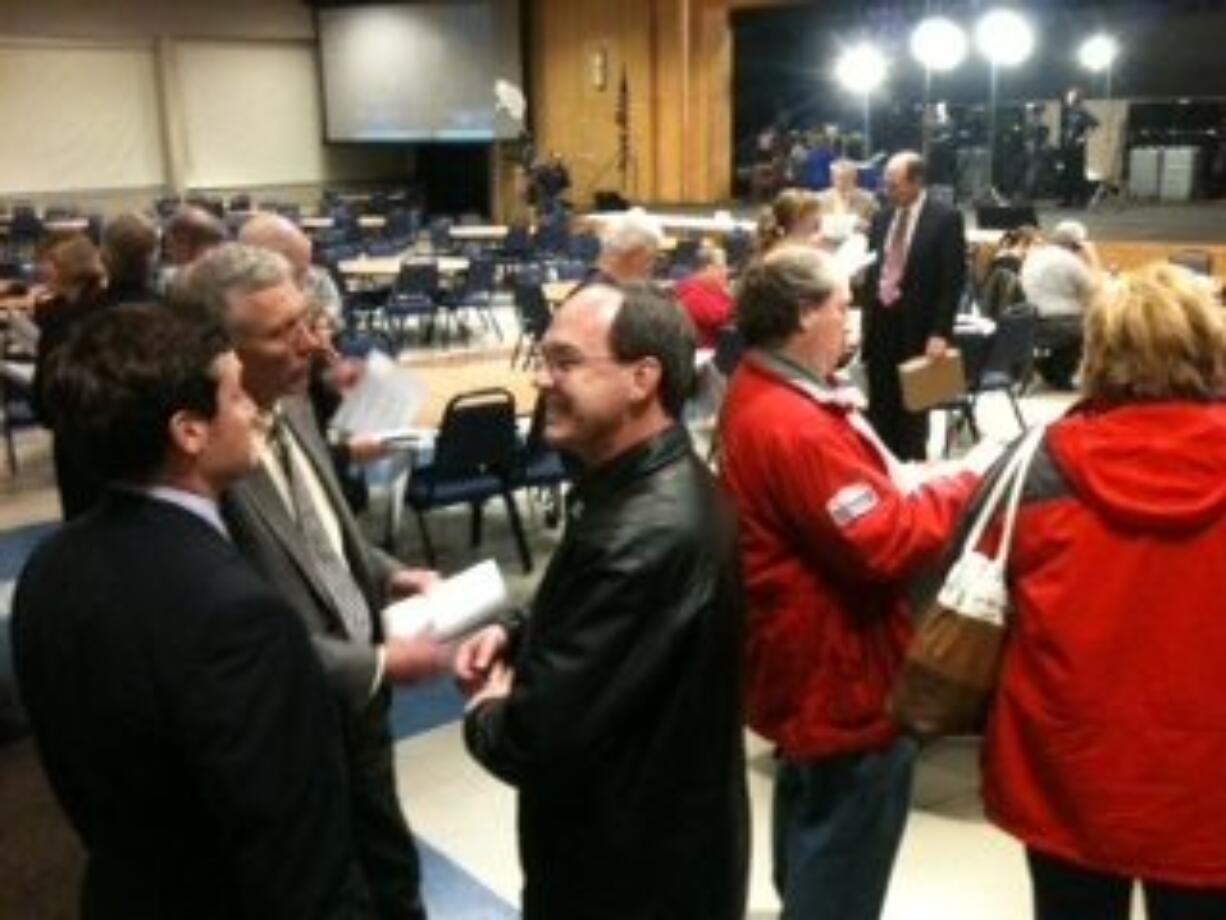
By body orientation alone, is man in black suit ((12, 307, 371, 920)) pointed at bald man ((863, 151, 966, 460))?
yes

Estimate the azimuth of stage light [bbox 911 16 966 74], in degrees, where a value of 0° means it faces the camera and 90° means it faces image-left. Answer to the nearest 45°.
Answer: approximately 0°

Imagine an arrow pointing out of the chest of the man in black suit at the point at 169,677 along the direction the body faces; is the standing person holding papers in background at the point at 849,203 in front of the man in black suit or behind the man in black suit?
in front

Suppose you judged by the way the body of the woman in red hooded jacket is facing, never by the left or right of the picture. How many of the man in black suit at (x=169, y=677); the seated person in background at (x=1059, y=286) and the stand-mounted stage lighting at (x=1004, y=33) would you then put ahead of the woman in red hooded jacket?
2

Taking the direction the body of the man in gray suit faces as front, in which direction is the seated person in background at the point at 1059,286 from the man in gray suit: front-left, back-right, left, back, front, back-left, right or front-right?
left

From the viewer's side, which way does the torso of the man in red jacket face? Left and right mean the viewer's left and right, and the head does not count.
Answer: facing to the right of the viewer

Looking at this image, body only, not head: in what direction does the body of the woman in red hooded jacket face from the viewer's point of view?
away from the camera

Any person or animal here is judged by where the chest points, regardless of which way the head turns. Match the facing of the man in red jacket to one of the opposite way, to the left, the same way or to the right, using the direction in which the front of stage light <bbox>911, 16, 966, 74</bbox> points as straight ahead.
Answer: to the left

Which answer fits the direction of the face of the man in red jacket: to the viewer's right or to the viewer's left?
to the viewer's right

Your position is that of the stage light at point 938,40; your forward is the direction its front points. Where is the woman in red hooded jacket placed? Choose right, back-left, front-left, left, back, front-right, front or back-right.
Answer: front

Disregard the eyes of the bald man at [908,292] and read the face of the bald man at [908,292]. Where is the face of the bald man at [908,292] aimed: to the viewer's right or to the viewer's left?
to the viewer's left

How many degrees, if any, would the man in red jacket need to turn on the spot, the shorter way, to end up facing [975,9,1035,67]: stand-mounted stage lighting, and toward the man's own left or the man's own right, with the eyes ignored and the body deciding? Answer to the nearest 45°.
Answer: approximately 90° to the man's own left

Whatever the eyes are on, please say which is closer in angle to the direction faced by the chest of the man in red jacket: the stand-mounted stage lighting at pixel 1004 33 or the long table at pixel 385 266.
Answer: the stand-mounted stage lighting

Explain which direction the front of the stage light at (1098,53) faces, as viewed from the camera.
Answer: facing the viewer

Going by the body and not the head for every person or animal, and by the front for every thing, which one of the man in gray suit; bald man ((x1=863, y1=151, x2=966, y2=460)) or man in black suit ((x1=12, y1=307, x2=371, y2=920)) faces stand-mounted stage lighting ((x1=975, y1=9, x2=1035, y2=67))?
the man in black suit

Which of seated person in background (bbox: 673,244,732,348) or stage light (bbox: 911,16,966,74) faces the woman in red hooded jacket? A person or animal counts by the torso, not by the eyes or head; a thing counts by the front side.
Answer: the stage light
